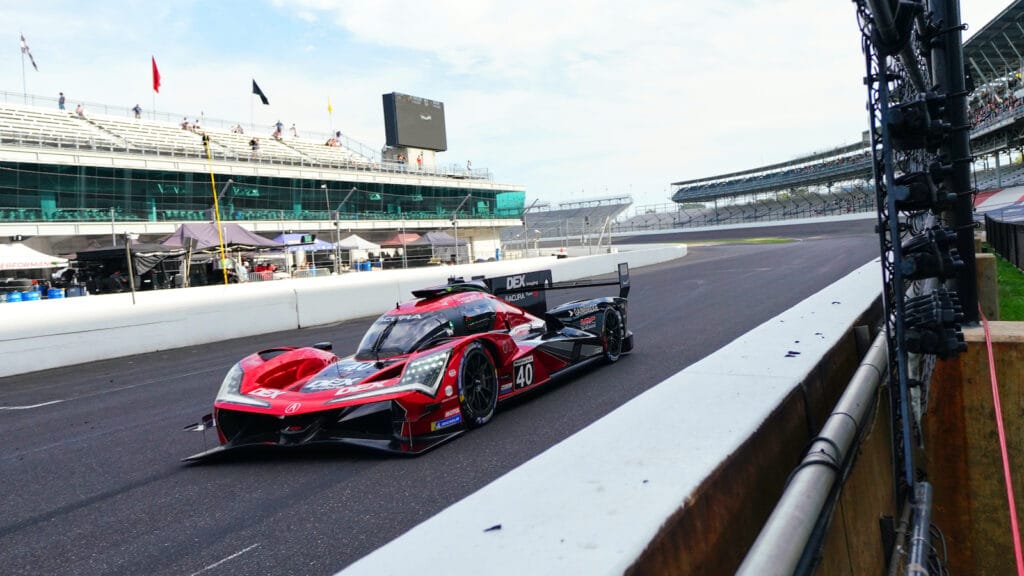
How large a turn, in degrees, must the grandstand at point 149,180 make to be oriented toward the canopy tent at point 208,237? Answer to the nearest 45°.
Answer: approximately 45° to its right

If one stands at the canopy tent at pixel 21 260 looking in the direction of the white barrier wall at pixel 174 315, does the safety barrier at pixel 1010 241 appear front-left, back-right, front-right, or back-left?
front-left

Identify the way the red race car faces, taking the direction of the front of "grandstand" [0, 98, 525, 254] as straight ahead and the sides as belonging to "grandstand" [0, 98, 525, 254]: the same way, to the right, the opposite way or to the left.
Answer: to the right

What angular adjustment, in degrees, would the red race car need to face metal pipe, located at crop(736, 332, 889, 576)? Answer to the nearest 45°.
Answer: approximately 45° to its left

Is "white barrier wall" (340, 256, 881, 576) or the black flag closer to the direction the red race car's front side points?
the white barrier wall

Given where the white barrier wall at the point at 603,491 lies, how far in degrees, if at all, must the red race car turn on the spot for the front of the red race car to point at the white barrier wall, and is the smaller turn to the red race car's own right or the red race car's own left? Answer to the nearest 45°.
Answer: approximately 45° to the red race car's own left

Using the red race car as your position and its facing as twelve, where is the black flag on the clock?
The black flag is roughly at 4 o'clock from the red race car.

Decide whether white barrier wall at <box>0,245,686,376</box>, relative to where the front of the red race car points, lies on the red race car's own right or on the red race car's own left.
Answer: on the red race car's own right

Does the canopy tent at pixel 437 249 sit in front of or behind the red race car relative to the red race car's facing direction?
behind

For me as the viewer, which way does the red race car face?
facing the viewer and to the left of the viewer

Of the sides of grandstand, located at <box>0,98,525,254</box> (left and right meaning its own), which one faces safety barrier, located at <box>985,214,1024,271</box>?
front

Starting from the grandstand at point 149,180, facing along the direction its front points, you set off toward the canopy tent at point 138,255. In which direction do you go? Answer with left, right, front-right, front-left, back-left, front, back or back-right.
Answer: front-right

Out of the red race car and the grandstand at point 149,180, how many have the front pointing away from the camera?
0

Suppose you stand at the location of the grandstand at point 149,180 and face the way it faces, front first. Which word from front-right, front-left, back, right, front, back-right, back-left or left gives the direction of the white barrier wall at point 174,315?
front-right

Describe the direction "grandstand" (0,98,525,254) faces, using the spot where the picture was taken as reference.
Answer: facing the viewer and to the right of the viewer
